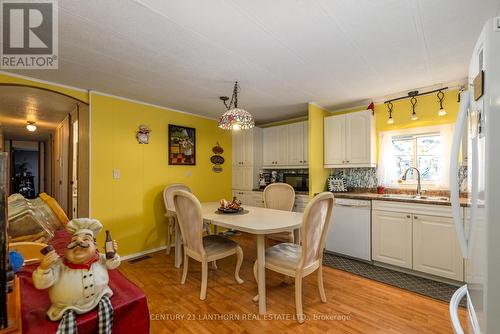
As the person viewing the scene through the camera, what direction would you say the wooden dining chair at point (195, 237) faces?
facing away from the viewer and to the right of the viewer

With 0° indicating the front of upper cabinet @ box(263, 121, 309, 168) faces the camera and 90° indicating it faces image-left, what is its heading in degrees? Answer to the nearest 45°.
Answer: approximately 45°

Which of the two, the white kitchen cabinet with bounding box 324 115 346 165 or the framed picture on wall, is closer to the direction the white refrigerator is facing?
the framed picture on wall

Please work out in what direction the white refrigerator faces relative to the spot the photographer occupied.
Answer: facing to the left of the viewer

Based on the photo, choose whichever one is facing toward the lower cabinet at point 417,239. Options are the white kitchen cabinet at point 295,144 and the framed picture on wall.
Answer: the framed picture on wall

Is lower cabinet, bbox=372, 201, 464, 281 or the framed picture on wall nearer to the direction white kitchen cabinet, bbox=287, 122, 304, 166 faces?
the framed picture on wall

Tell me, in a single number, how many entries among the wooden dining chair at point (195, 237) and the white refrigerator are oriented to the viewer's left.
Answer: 1

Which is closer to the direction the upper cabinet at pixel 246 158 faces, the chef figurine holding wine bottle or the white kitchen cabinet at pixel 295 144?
the chef figurine holding wine bottle

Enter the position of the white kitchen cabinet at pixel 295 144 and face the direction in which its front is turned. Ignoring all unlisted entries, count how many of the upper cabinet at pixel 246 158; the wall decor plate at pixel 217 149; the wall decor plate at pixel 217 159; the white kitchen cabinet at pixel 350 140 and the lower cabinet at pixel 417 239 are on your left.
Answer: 2

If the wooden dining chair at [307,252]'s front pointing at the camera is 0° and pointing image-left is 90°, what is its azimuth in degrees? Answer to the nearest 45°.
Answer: approximately 135°

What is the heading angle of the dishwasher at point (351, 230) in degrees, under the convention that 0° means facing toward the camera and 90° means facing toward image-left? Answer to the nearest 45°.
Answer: approximately 45°

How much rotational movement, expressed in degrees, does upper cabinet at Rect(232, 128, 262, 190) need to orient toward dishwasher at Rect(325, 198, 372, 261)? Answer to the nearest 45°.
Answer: approximately 90° to its left

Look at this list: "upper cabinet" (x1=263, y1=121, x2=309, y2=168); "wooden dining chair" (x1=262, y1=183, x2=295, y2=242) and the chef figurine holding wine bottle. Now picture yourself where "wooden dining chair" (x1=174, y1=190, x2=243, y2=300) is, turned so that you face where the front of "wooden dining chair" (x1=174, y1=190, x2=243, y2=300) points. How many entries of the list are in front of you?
2

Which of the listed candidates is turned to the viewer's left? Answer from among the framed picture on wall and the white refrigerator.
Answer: the white refrigerator
